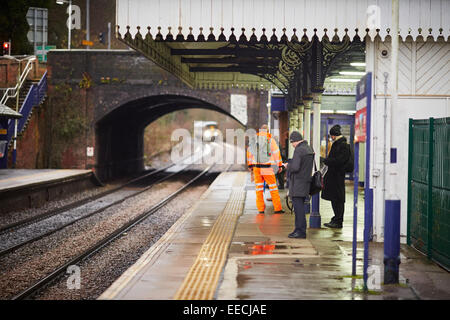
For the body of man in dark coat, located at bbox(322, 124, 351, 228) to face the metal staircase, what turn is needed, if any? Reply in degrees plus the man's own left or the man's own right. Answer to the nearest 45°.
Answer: approximately 45° to the man's own right

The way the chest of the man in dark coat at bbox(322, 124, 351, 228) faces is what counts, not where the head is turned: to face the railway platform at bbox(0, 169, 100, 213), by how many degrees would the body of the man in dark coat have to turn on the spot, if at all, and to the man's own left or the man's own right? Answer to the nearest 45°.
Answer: approximately 45° to the man's own right

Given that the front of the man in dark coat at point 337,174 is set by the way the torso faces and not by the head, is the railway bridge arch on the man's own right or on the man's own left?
on the man's own right

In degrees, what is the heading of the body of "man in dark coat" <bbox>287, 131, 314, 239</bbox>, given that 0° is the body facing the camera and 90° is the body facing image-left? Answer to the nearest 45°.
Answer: approximately 90°

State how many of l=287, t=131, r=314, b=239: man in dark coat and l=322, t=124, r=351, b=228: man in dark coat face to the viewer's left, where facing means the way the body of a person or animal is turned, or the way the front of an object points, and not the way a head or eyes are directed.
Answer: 2

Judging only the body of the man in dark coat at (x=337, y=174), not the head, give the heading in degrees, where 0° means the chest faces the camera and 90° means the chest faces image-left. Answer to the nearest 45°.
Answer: approximately 90°

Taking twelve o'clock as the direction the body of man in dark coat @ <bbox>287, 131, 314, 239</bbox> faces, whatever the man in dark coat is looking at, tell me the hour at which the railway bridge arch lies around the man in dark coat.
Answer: The railway bridge arch is roughly at 2 o'clock from the man in dark coat.

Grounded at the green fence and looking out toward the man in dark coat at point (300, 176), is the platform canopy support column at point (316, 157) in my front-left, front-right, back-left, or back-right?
front-right

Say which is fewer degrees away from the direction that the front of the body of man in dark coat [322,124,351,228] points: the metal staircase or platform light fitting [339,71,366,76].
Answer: the metal staircase
